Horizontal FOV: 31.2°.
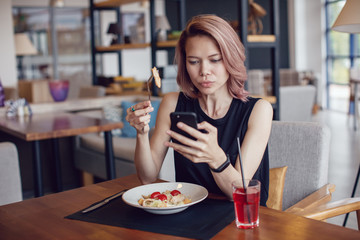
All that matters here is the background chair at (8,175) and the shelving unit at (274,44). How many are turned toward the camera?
1

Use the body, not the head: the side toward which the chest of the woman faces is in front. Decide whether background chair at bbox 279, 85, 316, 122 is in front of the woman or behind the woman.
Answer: behind

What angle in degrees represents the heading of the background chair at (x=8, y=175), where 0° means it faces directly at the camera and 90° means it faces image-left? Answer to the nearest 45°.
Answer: approximately 180°

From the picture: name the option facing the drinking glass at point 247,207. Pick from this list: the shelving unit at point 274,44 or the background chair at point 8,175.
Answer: the shelving unit

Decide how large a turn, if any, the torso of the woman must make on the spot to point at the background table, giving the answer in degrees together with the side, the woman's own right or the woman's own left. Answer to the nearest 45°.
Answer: approximately 90° to the woman's own right

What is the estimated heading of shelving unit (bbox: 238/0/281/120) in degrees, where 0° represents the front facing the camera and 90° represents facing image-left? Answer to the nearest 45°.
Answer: approximately 0°

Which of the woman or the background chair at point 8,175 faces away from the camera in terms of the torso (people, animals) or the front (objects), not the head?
the background chair
